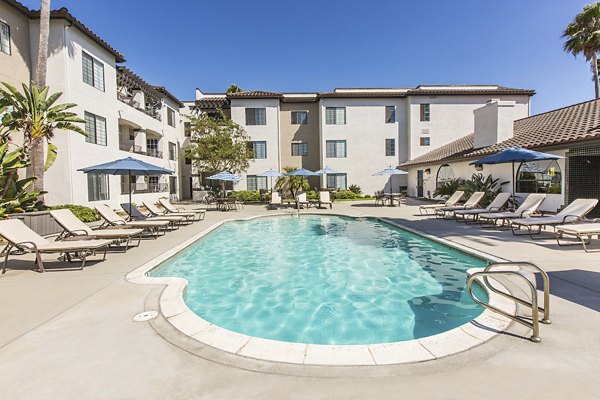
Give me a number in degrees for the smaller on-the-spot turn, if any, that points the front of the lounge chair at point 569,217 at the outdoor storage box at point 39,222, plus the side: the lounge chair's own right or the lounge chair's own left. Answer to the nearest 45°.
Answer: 0° — it already faces it

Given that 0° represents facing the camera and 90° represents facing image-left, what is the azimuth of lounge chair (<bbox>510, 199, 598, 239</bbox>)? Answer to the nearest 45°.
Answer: approximately 45°

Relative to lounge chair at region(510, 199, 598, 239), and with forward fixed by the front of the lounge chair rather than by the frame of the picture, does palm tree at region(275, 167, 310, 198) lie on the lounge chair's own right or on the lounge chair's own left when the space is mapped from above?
on the lounge chair's own right

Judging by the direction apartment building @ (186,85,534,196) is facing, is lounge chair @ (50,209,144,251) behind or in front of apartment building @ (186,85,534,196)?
in front

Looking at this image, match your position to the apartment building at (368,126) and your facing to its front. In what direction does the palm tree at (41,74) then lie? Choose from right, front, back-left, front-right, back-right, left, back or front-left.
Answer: front-right

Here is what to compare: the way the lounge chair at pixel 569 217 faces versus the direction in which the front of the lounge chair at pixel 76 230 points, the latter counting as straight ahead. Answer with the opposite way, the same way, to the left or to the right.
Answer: the opposite way

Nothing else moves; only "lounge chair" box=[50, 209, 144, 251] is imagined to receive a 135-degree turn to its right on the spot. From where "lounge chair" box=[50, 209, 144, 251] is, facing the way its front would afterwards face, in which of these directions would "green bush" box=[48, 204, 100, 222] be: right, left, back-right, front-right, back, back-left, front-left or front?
right

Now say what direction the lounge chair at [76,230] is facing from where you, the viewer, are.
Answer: facing the viewer and to the right of the viewer

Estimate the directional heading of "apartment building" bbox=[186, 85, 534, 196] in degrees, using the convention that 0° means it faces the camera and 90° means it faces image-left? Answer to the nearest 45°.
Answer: approximately 0°

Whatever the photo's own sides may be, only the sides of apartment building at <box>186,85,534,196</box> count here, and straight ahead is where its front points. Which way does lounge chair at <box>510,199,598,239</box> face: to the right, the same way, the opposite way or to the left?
to the right

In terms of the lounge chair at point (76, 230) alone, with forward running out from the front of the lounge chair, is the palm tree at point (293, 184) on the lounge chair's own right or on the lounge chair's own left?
on the lounge chair's own left

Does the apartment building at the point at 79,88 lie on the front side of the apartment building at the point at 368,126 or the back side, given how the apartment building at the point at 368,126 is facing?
on the front side

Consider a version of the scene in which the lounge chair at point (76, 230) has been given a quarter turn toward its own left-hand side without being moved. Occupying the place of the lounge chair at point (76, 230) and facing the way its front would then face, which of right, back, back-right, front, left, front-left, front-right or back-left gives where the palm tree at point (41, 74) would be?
front-left

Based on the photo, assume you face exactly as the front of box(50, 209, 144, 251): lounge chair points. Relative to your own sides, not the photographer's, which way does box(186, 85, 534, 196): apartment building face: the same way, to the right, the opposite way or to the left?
to the right

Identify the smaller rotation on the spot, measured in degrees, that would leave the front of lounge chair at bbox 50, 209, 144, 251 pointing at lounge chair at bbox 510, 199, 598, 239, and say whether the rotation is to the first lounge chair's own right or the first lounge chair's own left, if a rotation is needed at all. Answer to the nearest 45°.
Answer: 0° — it already faces it

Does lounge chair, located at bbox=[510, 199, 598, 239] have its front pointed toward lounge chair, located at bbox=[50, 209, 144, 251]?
yes

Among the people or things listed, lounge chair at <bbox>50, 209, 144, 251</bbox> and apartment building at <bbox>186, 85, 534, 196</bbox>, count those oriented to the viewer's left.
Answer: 0

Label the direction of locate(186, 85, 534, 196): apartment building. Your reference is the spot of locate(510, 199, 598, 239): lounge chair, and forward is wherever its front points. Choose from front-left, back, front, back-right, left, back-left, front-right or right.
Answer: right

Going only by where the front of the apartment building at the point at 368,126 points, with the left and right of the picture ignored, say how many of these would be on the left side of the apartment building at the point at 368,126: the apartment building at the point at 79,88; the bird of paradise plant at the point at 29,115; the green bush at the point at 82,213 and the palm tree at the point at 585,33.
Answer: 1
